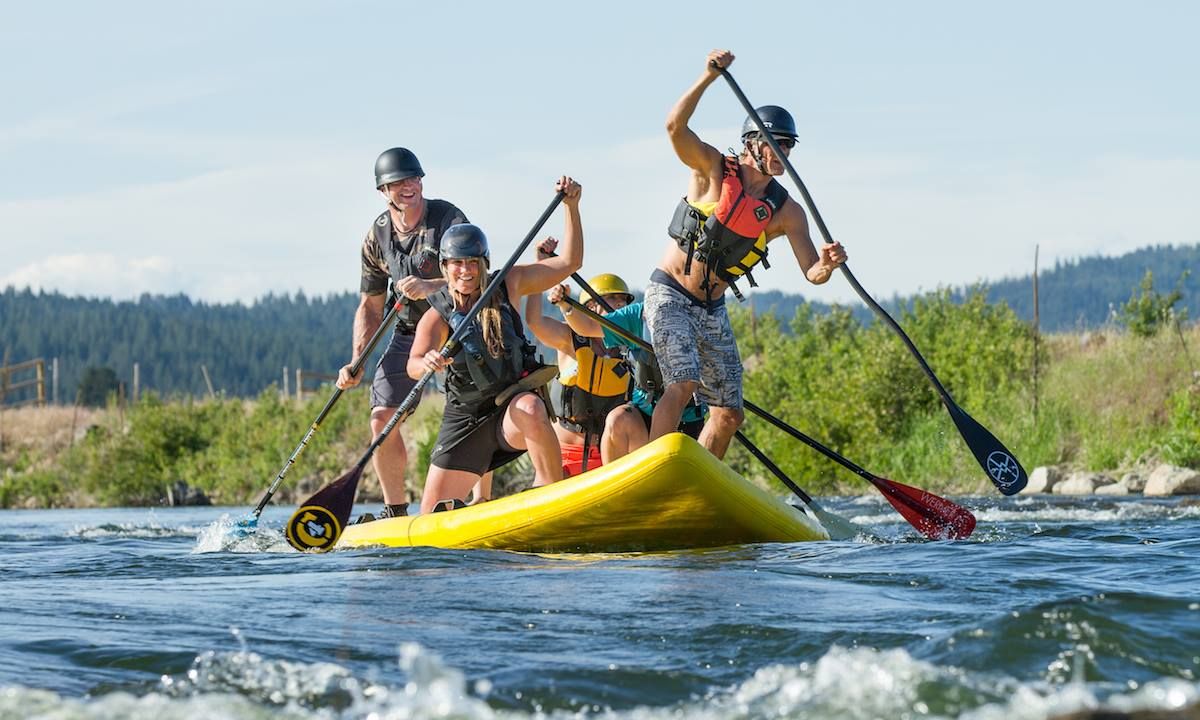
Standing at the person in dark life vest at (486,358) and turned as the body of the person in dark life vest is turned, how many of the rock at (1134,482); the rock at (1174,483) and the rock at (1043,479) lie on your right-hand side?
0

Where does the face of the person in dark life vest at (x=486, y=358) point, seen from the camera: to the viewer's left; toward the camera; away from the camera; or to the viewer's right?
toward the camera

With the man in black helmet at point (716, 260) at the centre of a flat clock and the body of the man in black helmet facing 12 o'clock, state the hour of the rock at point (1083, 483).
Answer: The rock is roughly at 8 o'clock from the man in black helmet.

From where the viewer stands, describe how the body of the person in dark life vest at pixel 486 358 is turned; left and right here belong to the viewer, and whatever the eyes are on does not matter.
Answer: facing the viewer

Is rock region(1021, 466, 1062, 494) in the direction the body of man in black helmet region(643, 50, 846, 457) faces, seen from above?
no

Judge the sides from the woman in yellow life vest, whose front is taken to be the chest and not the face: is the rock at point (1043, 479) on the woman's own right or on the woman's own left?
on the woman's own left

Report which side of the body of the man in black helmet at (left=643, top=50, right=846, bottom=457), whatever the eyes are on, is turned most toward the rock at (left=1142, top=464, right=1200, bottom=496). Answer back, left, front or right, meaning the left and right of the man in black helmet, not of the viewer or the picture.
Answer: left

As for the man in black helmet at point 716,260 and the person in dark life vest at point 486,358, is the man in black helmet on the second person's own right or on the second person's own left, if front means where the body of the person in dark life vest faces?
on the second person's own left
